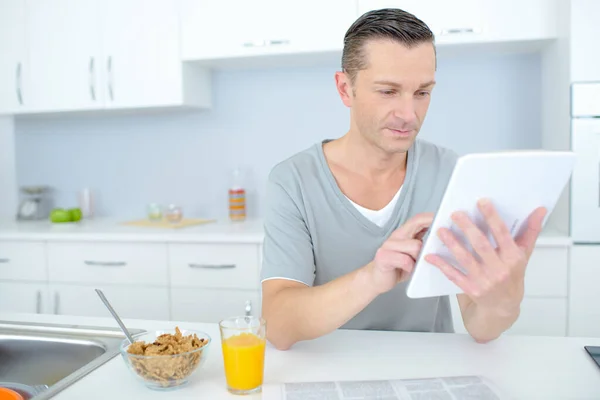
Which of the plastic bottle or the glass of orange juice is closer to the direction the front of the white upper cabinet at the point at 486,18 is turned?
the glass of orange juice

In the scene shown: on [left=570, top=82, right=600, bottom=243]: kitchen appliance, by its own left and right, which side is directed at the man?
front

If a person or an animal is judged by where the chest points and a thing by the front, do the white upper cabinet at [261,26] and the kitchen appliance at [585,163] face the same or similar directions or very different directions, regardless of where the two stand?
same or similar directions

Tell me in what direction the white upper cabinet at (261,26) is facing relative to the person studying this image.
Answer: facing the viewer

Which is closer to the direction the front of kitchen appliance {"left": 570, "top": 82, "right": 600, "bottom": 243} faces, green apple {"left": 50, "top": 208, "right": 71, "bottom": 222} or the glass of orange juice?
the glass of orange juice

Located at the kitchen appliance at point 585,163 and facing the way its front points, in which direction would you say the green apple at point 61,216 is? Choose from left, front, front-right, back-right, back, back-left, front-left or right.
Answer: right

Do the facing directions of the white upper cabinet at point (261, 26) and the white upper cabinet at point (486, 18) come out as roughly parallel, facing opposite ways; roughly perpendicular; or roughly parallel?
roughly parallel

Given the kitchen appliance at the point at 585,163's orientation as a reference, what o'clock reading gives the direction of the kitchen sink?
The kitchen sink is roughly at 1 o'clock from the kitchen appliance.

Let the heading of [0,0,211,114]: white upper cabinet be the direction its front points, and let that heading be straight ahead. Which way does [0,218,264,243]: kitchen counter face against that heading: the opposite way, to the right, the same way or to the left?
the same way

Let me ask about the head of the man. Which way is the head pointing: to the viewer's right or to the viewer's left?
to the viewer's right

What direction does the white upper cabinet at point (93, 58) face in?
toward the camera

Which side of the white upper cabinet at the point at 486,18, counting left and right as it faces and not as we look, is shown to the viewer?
front

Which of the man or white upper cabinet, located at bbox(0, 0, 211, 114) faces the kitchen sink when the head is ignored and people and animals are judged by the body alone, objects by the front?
the white upper cabinet

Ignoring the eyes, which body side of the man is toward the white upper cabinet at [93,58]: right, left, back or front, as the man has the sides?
back

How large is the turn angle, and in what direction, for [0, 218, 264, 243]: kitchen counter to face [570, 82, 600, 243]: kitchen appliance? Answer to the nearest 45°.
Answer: approximately 45° to its left

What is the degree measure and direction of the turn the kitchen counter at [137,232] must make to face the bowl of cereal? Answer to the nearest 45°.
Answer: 0° — it already faces it
